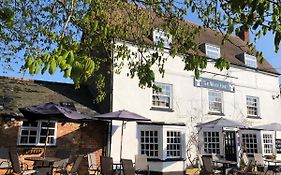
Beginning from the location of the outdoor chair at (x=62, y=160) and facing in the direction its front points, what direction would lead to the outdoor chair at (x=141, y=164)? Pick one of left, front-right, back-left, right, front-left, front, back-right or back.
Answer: back-left

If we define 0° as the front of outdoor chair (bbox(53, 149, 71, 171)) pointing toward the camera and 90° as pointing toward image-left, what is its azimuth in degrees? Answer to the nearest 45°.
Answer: approximately 45°

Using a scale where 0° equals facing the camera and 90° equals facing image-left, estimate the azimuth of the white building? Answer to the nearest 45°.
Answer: approximately 315°

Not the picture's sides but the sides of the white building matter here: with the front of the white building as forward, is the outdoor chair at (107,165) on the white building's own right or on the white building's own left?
on the white building's own right

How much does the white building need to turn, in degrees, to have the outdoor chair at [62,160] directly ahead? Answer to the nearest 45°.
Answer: approximately 90° to its right

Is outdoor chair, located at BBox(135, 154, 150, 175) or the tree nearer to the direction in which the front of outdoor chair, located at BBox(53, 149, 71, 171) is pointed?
the tree
